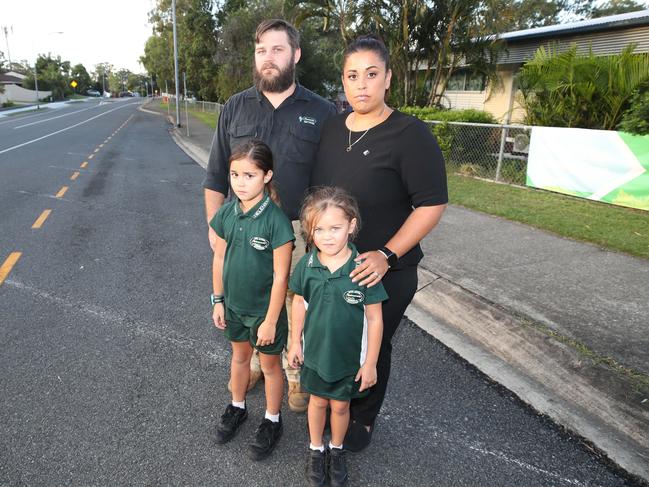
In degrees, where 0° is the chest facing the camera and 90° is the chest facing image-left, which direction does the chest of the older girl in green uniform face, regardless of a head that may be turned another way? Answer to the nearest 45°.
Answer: approximately 45°

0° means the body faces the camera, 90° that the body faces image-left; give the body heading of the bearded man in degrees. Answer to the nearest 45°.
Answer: approximately 0°

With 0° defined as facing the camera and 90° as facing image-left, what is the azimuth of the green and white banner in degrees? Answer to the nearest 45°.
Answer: approximately 45°

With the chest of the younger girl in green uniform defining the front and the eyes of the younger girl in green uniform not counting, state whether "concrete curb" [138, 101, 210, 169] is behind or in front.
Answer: behind

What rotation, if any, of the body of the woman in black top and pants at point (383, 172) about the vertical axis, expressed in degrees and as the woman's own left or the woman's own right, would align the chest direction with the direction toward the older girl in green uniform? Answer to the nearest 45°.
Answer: approximately 45° to the woman's own right

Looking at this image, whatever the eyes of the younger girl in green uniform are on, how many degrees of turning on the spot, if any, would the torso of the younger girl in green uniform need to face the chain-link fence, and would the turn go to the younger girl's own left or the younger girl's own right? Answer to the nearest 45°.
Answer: approximately 180°
